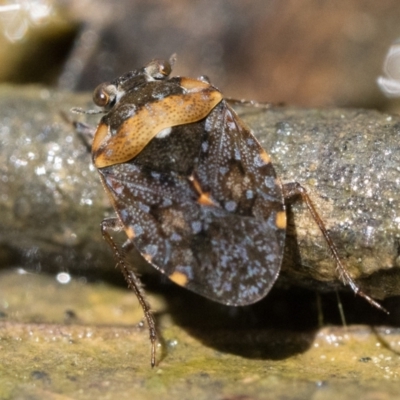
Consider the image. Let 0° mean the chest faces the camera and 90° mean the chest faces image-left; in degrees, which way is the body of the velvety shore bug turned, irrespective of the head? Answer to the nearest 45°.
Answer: approximately 135°
